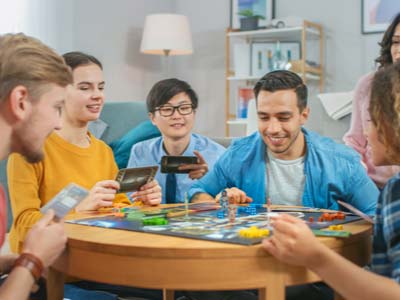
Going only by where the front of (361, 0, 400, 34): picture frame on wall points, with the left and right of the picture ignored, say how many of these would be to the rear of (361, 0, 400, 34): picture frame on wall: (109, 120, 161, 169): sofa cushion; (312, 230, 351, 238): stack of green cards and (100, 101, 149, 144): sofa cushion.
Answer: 0

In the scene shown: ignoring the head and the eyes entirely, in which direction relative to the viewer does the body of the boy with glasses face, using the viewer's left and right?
facing the viewer

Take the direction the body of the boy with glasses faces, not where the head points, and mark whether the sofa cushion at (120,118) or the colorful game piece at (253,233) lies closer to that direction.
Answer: the colorful game piece

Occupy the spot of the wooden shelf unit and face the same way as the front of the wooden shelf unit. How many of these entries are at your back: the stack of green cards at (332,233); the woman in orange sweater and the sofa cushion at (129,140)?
0

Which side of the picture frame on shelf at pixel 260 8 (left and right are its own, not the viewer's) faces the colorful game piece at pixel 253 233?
front

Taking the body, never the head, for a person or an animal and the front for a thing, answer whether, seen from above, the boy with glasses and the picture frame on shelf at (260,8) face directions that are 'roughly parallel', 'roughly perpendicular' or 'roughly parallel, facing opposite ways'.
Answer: roughly parallel

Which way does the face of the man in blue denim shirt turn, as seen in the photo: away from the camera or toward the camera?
toward the camera

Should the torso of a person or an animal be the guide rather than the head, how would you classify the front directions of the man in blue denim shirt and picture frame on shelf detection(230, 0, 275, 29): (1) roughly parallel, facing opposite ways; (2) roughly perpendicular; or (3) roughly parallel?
roughly parallel

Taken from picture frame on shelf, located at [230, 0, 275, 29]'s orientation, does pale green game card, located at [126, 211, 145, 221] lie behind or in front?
in front

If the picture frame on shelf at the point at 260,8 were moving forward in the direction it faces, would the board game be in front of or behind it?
in front

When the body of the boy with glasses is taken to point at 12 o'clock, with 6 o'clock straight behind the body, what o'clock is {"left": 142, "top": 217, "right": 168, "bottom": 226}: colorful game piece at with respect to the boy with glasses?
The colorful game piece is roughly at 12 o'clock from the boy with glasses.

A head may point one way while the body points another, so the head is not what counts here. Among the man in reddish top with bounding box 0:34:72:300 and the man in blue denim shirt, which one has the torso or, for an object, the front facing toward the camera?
the man in blue denim shirt

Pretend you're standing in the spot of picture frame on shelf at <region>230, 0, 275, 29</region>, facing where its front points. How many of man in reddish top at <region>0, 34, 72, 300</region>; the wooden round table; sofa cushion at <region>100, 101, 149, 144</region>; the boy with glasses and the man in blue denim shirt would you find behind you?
0

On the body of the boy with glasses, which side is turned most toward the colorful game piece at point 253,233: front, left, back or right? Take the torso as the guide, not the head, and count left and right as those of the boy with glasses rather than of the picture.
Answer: front

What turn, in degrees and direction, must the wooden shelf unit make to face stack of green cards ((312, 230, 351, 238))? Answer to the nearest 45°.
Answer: approximately 45° to its left

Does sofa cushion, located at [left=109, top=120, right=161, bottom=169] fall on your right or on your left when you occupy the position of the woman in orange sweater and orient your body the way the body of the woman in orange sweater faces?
on your left

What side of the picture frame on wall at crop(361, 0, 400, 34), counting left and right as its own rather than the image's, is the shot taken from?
front

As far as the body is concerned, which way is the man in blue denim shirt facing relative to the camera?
toward the camera

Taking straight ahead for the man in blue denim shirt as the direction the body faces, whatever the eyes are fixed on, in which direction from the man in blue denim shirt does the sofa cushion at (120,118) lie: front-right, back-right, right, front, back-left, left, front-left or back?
back-right

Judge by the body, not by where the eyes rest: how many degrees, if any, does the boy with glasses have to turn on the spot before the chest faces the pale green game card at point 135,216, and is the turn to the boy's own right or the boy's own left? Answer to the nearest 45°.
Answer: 0° — they already face it

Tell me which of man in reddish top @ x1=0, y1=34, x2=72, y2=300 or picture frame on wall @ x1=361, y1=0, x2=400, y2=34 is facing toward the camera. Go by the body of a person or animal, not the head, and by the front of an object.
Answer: the picture frame on wall
